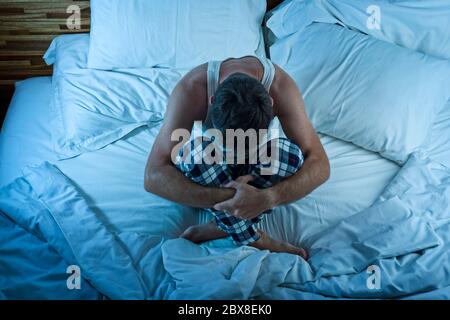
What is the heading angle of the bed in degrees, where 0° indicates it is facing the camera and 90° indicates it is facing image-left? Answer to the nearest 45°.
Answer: approximately 0°

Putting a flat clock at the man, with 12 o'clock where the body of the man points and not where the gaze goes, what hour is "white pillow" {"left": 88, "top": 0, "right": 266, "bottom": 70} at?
The white pillow is roughly at 5 o'clock from the man.
